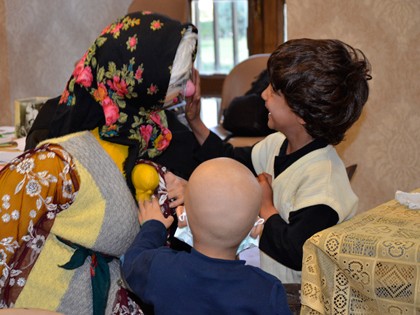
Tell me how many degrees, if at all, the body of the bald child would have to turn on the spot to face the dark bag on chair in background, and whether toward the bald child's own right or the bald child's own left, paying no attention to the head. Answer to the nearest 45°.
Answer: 0° — they already face them

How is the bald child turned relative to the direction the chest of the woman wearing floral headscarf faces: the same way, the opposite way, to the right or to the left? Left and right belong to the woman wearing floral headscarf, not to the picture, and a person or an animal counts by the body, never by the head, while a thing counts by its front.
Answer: to the left

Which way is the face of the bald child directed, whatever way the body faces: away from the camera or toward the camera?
away from the camera

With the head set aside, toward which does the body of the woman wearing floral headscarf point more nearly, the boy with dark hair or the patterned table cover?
the boy with dark hair

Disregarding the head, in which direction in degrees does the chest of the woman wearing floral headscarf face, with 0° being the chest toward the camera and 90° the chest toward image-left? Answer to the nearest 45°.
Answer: approximately 270°

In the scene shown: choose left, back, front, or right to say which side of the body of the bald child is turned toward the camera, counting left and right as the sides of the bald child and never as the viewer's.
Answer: back

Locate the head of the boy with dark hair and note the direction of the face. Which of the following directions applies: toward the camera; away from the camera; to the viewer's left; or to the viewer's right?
to the viewer's left

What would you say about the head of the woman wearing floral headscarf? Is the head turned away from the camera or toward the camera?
away from the camera

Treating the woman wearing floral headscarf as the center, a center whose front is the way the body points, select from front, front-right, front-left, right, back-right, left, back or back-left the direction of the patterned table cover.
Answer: front-right
